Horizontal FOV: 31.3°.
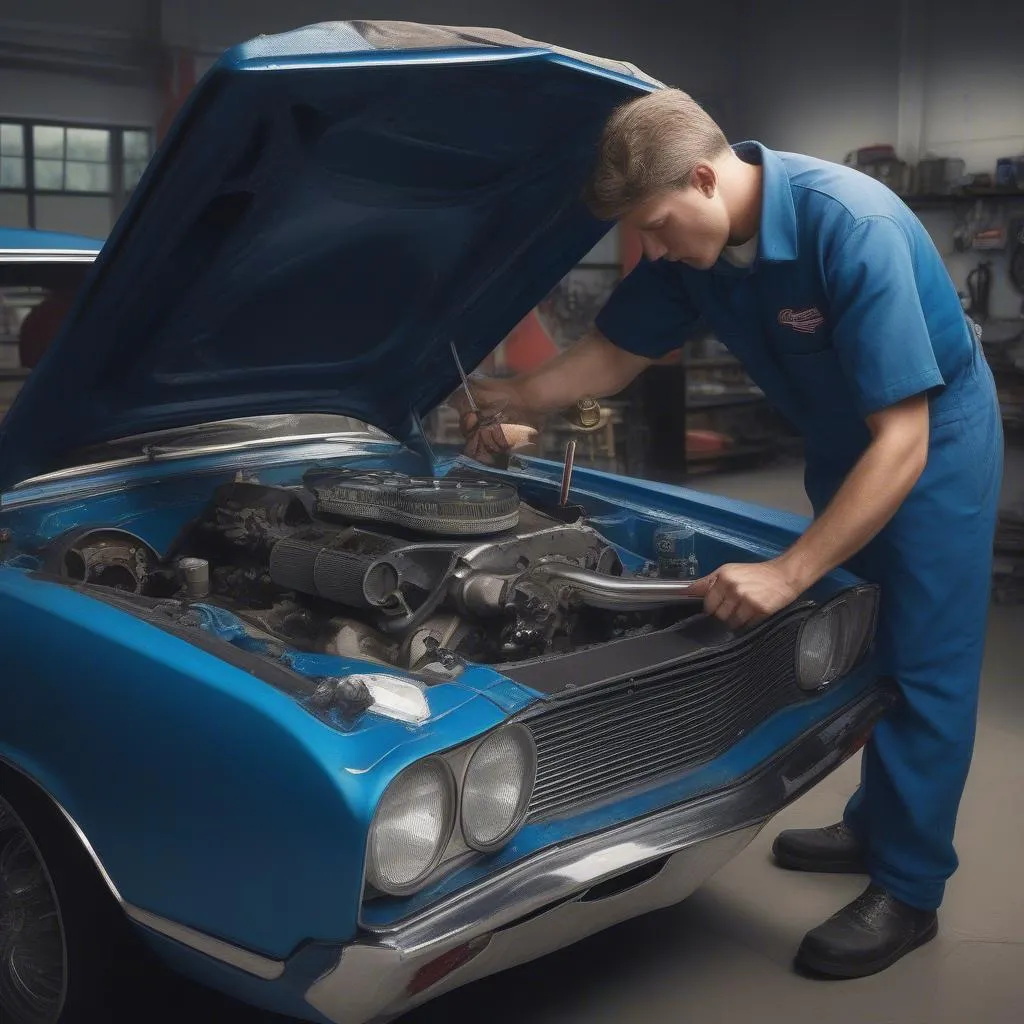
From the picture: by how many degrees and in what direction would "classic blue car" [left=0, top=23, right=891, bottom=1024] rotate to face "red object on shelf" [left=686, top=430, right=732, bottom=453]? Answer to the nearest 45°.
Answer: approximately 135° to its left

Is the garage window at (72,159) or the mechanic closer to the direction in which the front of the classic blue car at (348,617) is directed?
the mechanic

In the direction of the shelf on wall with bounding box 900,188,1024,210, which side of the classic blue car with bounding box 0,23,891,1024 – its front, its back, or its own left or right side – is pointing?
left

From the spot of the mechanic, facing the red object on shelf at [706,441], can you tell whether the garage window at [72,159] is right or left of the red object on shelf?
left

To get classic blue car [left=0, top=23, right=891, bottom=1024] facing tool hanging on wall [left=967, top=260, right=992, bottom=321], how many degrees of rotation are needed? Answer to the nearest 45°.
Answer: approximately 90° to its left

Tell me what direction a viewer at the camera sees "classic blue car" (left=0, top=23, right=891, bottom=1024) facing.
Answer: facing the viewer and to the right of the viewer

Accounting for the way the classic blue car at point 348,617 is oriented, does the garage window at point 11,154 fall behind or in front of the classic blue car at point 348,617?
behind
